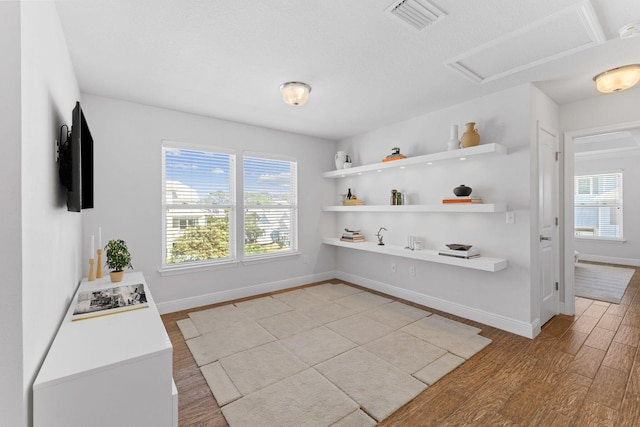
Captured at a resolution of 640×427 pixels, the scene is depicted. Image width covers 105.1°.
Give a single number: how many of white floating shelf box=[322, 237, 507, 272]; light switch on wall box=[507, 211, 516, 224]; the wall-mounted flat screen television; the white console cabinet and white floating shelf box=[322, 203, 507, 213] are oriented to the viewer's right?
2

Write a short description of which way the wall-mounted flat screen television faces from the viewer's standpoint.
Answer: facing to the right of the viewer

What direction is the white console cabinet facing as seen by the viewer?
to the viewer's right

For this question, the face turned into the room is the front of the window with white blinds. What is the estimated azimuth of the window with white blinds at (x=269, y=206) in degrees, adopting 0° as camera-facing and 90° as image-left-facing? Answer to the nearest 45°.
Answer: approximately 315°

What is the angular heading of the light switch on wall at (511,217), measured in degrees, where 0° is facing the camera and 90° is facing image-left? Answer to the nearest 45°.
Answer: approximately 45°

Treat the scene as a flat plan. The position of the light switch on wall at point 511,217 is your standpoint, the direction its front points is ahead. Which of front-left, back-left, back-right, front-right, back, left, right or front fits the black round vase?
front-right

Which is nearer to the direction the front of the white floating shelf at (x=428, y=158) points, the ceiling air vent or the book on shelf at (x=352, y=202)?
the ceiling air vent
